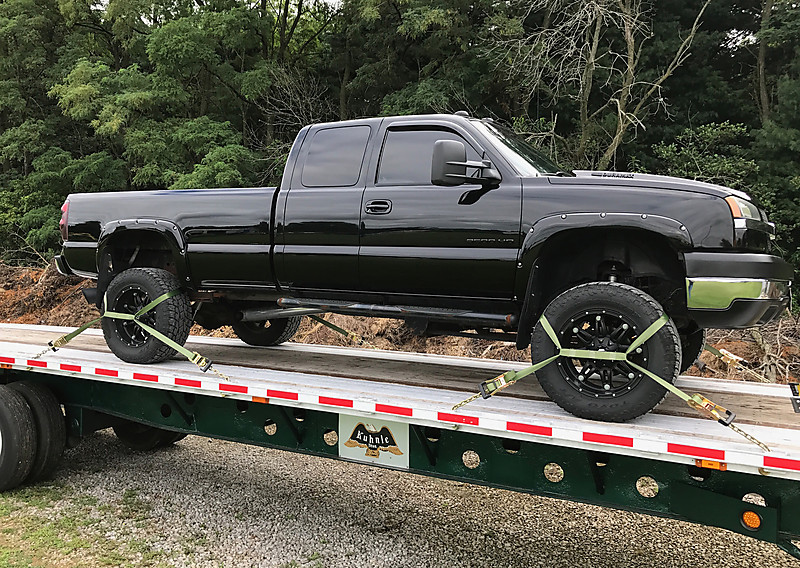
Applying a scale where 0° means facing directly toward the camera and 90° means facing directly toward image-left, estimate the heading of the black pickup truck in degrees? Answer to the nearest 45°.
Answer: approximately 315°
